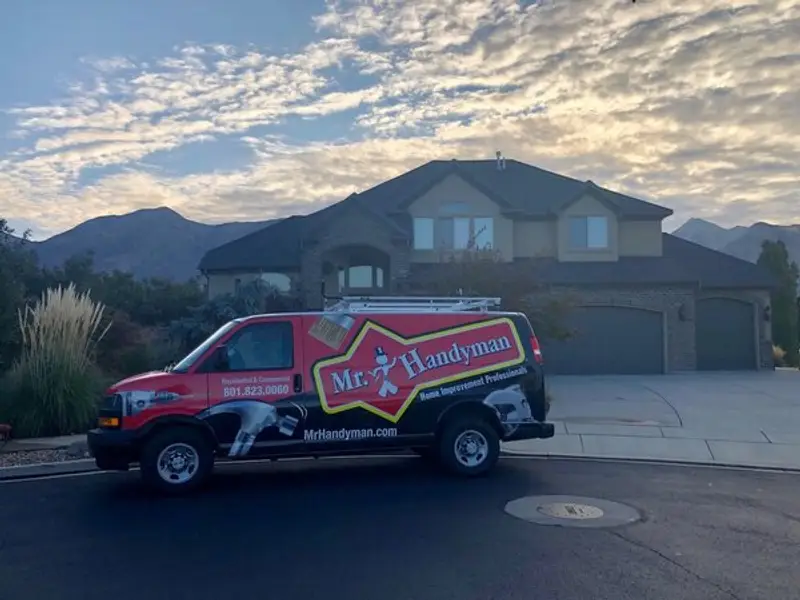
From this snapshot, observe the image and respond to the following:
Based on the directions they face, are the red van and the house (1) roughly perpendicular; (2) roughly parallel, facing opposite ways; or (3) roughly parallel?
roughly perpendicular

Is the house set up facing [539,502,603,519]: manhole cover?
yes

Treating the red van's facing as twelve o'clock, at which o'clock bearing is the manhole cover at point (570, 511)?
The manhole cover is roughly at 7 o'clock from the red van.

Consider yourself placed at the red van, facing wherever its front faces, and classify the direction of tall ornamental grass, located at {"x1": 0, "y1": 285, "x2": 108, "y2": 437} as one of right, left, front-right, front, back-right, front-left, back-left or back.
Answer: front-right

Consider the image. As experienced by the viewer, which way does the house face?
facing the viewer

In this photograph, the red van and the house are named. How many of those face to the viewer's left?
1

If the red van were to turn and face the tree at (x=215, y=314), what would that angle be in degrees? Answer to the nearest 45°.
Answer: approximately 90° to its right

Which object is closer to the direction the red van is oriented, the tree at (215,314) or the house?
the tree

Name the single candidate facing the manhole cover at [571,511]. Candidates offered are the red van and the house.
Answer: the house

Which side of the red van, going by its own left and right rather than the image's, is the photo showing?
left

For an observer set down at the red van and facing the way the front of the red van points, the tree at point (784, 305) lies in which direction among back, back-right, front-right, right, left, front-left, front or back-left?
back-right
